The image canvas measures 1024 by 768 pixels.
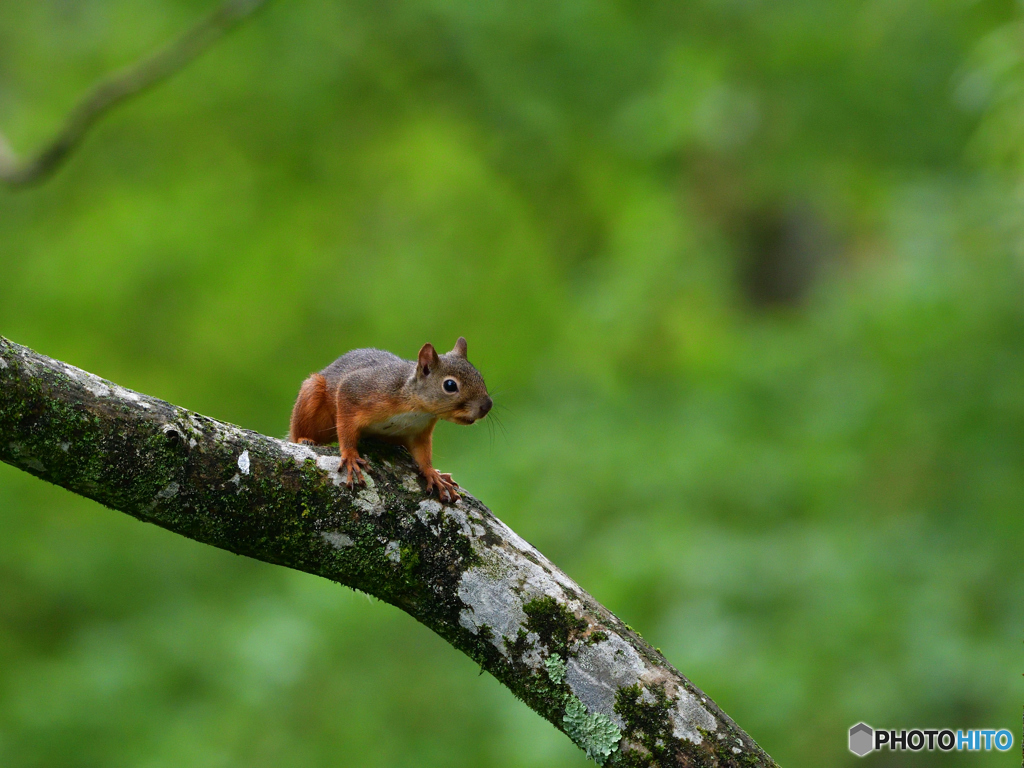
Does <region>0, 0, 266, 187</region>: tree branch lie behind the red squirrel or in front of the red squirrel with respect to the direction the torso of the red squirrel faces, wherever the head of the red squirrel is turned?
behind

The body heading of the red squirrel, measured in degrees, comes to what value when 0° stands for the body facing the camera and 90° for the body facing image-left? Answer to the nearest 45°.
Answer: approximately 315°
